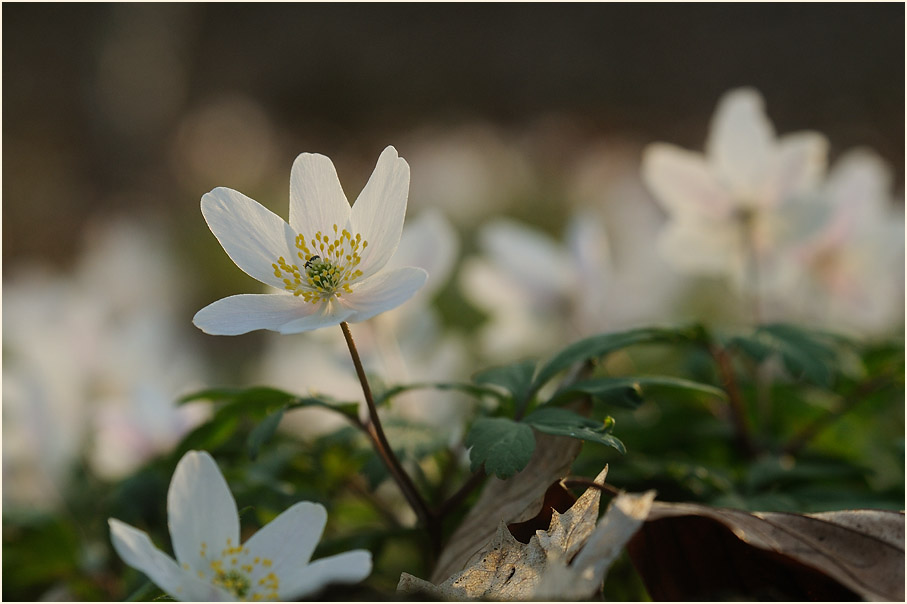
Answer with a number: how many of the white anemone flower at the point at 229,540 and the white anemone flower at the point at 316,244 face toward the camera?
2

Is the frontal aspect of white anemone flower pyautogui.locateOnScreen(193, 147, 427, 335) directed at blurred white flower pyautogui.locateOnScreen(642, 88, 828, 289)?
no

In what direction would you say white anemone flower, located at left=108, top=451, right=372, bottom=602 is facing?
toward the camera

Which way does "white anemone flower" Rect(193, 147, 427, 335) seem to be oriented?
toward the camera

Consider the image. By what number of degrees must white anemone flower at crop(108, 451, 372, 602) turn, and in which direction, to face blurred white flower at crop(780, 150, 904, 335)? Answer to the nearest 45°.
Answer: approximately 135° to its left

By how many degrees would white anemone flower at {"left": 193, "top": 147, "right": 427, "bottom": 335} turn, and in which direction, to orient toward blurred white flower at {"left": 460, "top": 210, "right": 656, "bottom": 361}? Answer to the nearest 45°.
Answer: approximately 135° to its left

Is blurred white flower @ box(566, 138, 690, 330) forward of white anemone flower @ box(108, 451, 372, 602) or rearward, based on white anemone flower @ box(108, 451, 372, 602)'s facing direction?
rearward

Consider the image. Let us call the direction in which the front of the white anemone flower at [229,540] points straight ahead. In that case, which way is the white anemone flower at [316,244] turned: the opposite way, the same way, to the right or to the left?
the same way

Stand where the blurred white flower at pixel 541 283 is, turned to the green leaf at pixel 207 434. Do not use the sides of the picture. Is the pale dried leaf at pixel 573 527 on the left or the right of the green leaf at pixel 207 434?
left
